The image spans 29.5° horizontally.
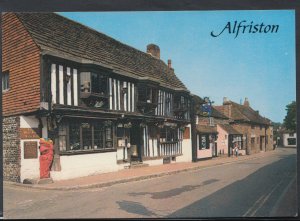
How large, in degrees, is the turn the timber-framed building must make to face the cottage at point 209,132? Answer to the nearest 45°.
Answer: approximately 90° to its left

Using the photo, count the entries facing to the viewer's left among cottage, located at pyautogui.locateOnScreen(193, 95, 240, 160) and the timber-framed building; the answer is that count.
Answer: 0

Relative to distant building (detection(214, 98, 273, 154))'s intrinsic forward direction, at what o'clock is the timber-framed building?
The timber-framed building is roughly at 2 o'clock from the distant building.

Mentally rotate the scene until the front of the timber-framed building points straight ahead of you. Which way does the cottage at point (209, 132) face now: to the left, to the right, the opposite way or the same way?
the same way

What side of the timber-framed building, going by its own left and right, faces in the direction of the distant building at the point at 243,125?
left

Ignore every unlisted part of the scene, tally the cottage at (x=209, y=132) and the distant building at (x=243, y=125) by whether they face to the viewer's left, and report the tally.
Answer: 0

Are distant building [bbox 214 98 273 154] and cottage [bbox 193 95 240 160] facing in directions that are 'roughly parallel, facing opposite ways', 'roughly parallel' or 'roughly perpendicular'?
roughly parallel

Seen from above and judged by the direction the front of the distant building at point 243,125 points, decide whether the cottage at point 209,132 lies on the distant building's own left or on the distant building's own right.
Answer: on the distant building's own right

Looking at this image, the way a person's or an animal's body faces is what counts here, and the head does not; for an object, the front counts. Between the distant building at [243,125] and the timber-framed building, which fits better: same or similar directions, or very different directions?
same or similar directions

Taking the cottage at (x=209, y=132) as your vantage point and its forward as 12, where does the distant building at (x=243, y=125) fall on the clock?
The distant building is roughly at 8 o'clock from the cottage.

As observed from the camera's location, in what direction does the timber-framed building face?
facing the viewer and to the right of the viewer
